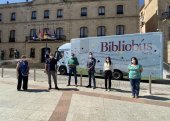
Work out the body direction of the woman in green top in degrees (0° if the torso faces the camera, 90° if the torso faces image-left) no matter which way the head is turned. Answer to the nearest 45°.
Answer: approximately 0°

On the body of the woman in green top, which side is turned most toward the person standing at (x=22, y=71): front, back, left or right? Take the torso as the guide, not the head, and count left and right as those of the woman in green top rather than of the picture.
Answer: right

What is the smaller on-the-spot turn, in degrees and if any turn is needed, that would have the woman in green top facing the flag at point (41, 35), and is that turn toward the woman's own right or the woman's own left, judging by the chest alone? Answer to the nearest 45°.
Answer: approximately 135° to the woman's own right

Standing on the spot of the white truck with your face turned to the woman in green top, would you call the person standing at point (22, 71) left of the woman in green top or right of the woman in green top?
right

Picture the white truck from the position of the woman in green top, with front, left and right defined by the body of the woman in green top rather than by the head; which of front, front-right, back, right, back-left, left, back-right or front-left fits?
back

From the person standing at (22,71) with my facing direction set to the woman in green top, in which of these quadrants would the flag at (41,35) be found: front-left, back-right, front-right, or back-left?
back-left
